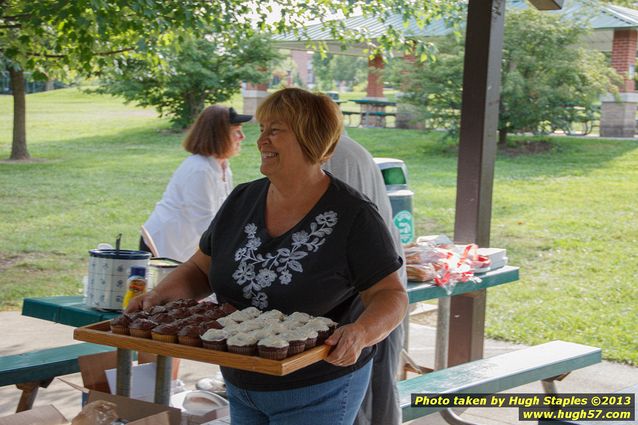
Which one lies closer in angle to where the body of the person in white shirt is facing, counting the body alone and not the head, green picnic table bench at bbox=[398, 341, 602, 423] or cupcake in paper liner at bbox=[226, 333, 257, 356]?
the green picnic table bench

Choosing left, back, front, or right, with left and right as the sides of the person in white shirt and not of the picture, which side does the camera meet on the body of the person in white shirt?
right

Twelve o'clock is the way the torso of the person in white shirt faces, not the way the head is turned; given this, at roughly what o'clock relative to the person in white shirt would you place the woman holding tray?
The woman holding tray is roughly at 3 o'clock from the person in white shirt.

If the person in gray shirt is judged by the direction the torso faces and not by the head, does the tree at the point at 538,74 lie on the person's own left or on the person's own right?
on the person's own right
